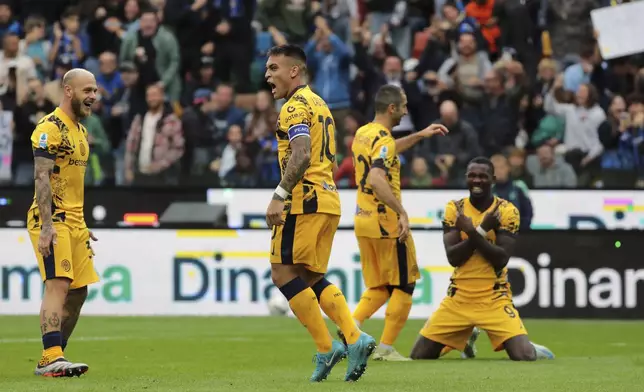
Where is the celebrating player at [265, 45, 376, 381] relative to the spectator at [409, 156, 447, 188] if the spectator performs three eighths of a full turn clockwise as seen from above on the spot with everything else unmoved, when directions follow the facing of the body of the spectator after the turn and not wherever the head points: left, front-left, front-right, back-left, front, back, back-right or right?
back-left

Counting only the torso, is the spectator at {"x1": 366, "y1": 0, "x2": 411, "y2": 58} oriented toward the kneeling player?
yes

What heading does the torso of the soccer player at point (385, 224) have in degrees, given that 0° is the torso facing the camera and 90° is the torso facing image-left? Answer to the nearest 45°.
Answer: approximately 225°

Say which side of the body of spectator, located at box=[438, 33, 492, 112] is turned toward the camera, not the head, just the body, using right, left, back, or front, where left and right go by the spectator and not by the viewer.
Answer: front

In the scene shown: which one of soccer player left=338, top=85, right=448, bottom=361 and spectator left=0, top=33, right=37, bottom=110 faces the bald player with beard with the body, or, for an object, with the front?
the spectator

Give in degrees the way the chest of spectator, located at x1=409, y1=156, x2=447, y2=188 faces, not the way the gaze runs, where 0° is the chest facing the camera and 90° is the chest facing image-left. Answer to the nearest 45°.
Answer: approximately 0°

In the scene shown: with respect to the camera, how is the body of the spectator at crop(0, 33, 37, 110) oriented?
toward the camera

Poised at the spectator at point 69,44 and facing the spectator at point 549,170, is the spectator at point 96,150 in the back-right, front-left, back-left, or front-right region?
front-right

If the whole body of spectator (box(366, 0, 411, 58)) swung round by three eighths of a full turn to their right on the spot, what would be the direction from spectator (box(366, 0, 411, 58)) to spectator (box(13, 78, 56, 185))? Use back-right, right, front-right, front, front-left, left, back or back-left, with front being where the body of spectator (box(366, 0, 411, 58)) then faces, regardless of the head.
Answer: front-left
